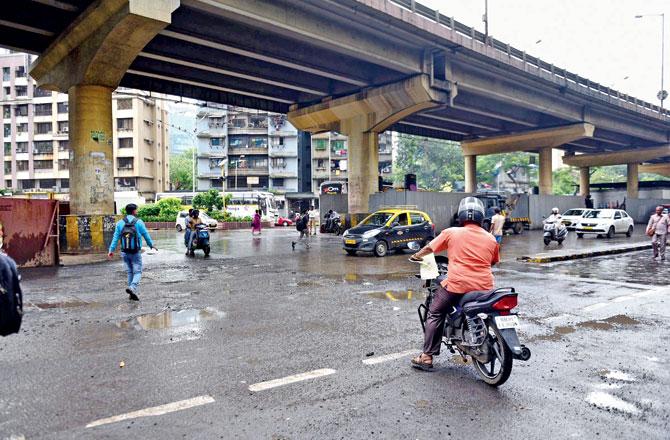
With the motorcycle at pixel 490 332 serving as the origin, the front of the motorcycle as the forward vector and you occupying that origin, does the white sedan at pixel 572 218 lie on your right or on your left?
on your right

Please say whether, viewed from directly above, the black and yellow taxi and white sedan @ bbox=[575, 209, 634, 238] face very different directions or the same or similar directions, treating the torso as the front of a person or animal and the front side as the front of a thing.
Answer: same or similar directions

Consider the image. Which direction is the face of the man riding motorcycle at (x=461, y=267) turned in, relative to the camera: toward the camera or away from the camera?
away from the camera

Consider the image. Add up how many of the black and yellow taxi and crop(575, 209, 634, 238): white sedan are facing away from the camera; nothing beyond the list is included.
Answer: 0

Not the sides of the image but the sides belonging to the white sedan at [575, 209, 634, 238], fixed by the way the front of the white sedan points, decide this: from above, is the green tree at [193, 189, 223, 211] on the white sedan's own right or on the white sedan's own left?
on the white sedan's own right

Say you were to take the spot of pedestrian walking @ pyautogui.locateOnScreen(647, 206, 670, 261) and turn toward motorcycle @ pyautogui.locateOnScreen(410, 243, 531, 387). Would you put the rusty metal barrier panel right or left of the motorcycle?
right

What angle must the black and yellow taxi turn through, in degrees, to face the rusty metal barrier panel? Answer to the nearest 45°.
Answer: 0° — it already faces it

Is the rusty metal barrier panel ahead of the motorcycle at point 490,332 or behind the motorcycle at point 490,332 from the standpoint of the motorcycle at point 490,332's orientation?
ahead

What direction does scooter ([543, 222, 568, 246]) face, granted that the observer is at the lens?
facing the viewer and to the left of the viewer

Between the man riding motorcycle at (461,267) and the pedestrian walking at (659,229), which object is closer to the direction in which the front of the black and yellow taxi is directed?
the man riding motorcycle
